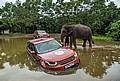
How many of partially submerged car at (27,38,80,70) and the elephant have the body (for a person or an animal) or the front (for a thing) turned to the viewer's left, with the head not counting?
1

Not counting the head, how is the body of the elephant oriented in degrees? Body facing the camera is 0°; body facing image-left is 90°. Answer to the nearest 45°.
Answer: approximately 90°

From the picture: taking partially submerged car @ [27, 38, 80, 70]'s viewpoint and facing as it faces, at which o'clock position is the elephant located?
The elephant is roughly at 8 o'clock from the partially submerged car.

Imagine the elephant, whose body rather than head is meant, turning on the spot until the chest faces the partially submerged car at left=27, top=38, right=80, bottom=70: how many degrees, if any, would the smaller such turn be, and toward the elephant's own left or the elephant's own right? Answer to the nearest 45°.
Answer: approximately 90° to the elephant's own left
